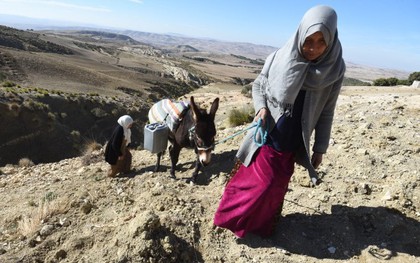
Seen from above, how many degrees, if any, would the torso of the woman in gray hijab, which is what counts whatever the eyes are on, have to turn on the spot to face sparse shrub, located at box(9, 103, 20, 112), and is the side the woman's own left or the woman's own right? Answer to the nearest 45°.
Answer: approximately 135° to the woman's own right

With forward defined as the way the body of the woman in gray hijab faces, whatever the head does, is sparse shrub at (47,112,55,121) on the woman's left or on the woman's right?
on the woman's right

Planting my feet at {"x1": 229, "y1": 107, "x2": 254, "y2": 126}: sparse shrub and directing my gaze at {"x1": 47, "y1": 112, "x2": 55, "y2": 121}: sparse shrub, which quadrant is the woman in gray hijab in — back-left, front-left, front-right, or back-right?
back-left

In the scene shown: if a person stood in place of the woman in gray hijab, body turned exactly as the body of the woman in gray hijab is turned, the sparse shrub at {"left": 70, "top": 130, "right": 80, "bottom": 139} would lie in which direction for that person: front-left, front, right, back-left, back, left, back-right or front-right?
back-right

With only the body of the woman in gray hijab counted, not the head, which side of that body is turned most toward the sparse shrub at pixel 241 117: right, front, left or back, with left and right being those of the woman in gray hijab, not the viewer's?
back

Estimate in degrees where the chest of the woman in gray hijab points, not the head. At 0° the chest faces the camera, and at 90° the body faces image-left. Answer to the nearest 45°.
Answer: approximately 0°
